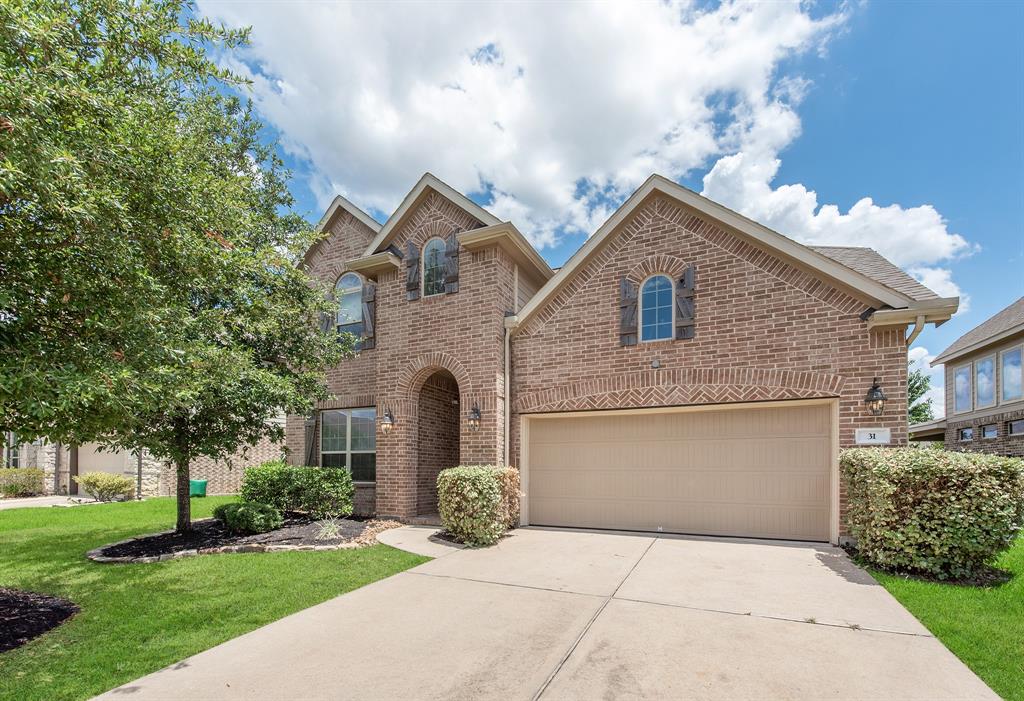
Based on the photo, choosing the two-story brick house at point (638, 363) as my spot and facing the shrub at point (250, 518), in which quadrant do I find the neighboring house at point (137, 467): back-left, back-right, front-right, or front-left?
front-right

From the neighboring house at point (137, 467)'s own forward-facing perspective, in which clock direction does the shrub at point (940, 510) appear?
The shrub is roughly at 10 o'clock from the neighboring house.

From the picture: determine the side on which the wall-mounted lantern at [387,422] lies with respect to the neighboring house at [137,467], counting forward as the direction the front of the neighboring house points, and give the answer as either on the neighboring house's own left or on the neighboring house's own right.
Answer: on the neighboring house's own left

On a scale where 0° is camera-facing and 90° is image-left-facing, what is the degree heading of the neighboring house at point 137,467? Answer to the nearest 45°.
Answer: approximately 45°

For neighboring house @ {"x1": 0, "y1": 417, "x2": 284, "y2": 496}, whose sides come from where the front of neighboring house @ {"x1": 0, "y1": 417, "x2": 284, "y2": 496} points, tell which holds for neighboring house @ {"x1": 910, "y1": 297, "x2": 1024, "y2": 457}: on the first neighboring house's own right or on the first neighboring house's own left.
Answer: on the first neighboring house's own left

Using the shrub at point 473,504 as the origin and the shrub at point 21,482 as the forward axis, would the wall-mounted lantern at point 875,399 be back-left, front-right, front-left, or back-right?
back-right

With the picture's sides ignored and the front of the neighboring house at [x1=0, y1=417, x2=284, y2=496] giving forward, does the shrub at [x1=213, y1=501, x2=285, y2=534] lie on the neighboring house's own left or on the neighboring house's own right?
on the neighboring house's own left

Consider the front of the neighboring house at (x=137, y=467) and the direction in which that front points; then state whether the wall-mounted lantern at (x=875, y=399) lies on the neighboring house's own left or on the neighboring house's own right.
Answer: on the neighboring house's own left

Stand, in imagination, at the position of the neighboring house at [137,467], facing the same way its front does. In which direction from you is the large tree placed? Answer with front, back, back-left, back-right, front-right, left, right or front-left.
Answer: front-left

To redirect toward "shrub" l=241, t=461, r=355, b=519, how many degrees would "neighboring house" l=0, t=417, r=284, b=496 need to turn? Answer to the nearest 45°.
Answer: approximately 45° to its left

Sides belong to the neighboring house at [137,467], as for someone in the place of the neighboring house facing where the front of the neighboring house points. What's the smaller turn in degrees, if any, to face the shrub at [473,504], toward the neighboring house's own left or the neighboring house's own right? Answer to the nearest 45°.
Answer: approximately 45° to the neighboring house's own left
